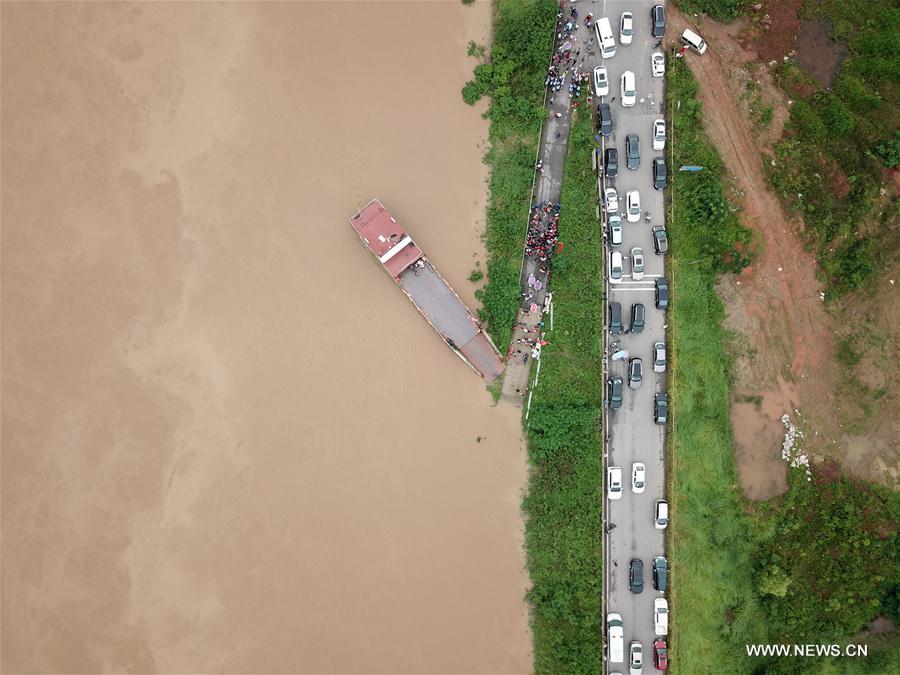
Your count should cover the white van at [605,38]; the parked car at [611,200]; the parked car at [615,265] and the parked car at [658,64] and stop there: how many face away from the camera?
1

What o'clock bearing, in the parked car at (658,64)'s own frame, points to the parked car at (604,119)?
the parked car at (604,119) is roughly at 8 o'clock from the parked car at (658,64).

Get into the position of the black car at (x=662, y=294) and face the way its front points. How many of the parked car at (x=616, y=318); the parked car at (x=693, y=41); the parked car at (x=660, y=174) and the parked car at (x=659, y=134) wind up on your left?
1

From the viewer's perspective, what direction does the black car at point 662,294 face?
away from the camera

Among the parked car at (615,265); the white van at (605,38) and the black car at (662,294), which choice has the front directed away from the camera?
the black car

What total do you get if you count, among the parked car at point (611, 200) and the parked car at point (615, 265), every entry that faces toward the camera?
2

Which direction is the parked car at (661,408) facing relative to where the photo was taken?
away from the camera
